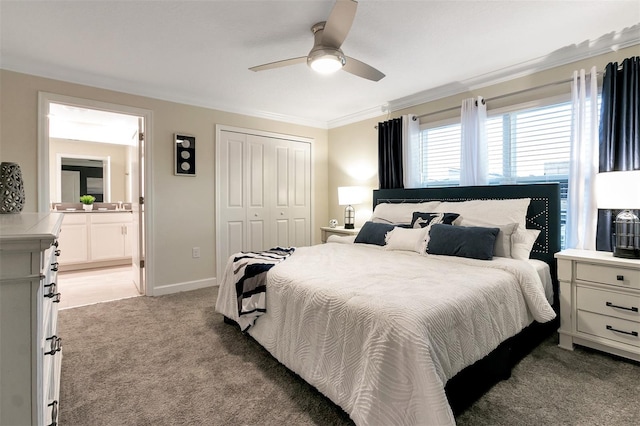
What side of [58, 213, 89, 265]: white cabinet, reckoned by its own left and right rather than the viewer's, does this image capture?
front

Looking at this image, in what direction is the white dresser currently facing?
to the viewer's right

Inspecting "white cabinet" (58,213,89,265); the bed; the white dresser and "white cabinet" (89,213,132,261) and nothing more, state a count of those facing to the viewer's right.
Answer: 1

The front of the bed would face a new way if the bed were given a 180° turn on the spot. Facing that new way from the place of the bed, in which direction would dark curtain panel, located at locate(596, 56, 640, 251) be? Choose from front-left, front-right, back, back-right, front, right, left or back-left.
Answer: front

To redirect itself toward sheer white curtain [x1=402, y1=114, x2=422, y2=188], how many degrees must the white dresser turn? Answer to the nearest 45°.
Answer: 0° — it already faces it

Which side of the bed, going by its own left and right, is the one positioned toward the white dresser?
front

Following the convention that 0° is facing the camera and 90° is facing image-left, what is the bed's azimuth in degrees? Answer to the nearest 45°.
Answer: approximately 45°

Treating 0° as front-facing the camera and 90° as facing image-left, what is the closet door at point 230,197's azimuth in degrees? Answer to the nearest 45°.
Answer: approximately 315°

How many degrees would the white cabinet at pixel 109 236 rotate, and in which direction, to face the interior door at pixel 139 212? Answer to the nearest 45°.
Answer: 0° — it already faces it

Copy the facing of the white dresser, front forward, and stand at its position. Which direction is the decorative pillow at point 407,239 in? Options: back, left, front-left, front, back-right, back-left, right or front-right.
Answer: front

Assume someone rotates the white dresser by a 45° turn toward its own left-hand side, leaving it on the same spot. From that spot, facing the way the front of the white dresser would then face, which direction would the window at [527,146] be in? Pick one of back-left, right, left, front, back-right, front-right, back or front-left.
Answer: front-right

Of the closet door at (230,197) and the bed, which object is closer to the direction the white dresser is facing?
the bed

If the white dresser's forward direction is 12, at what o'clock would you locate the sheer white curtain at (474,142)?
The sheer white curtain is roughly at 12 o'clock from the white dresser.

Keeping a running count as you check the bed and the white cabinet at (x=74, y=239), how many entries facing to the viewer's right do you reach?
0
